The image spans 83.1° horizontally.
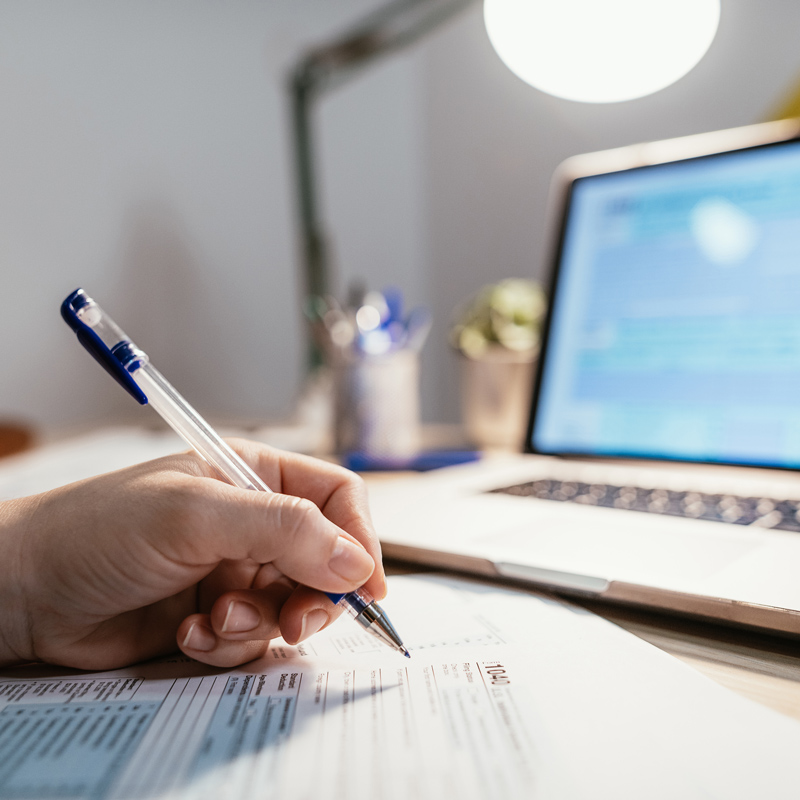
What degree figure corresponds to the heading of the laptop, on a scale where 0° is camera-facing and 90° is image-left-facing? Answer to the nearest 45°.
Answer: approximately 45°
